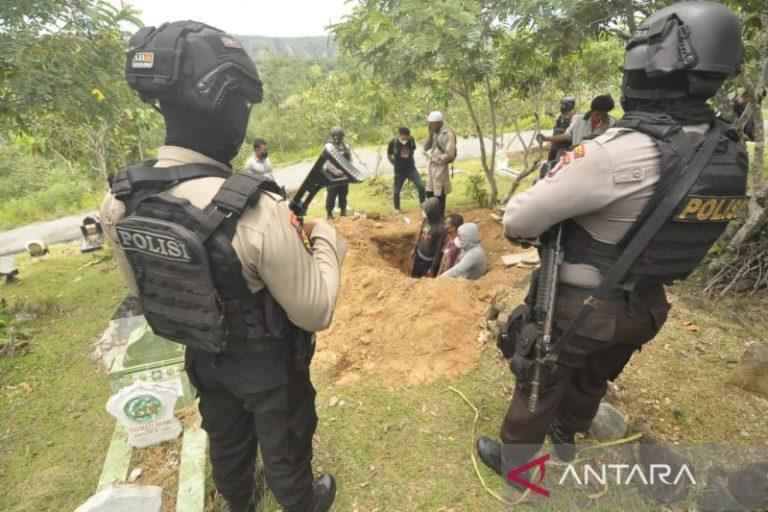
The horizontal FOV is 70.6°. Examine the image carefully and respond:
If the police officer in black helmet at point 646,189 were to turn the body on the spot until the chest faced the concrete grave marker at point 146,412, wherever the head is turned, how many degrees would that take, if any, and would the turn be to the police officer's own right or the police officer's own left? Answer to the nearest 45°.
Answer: approximately 45° to the police officer's own left

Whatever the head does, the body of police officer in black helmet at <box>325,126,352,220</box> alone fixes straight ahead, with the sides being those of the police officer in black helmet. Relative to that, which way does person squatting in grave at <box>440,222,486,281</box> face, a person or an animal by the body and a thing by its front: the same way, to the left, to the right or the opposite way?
to the right

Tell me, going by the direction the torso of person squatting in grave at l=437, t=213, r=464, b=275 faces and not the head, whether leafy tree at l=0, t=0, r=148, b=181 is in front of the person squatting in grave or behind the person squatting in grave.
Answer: in front

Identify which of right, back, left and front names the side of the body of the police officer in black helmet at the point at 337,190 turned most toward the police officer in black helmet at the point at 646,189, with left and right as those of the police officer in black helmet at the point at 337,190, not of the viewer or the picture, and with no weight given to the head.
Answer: front

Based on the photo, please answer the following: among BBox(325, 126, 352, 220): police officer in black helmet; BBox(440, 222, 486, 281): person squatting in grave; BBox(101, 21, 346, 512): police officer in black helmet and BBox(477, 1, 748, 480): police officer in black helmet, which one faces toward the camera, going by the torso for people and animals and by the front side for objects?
BBox(325, 126, 352, 220): police officer in black helmet

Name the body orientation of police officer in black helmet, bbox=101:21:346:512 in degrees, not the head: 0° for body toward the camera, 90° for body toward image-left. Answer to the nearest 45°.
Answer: approximately 225°

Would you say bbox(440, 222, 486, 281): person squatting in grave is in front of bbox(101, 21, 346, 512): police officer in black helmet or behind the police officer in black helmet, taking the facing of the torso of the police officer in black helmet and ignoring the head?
in front

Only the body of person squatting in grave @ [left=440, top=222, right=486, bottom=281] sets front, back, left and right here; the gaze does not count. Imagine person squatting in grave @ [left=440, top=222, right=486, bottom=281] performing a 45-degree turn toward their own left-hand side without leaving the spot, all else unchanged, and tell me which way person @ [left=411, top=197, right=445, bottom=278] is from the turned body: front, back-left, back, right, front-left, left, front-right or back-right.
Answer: right

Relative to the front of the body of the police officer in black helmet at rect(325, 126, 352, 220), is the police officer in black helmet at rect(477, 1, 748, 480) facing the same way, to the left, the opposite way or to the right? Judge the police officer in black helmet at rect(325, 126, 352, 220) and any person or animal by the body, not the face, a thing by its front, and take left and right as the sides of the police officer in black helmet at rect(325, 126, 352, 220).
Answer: the opposite way

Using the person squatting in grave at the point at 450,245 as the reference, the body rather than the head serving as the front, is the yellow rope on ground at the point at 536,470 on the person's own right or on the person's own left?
on the person's own left

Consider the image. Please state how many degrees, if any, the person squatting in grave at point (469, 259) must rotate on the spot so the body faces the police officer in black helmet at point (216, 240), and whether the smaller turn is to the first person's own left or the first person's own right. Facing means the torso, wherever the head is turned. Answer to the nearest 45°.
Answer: approximately 90° to the first person's own left

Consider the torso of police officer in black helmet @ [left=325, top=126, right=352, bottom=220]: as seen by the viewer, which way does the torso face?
toward the camera

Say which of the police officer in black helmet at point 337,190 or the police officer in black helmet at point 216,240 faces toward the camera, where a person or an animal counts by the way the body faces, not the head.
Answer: the police officer in black helmet at point 337,190

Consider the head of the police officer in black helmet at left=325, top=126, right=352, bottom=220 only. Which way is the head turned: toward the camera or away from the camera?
toward the camera
